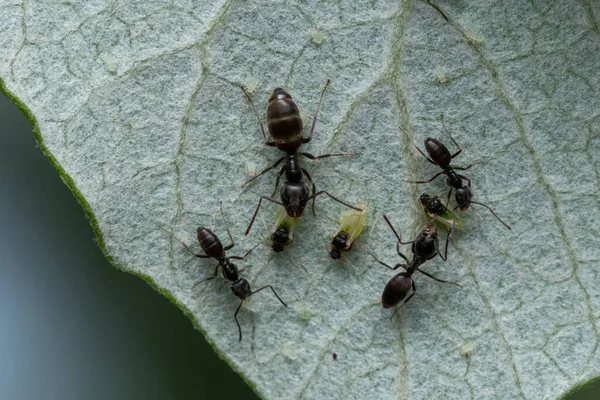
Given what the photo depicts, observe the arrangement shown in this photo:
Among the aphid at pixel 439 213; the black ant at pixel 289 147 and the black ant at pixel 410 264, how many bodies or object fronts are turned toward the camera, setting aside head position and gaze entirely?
1

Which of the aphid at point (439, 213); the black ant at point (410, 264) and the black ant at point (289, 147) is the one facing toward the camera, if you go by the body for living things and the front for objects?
the black ant at point (289, 147)

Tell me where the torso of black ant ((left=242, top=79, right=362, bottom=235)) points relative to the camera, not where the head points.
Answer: toward the camera

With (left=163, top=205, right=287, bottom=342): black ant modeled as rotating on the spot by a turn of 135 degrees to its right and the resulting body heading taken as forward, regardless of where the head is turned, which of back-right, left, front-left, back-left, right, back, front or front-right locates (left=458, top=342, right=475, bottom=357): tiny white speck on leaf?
back-left

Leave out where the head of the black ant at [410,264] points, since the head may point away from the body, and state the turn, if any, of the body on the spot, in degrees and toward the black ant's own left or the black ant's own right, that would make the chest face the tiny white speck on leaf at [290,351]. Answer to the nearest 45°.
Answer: approximately 135° to the black ant's own left

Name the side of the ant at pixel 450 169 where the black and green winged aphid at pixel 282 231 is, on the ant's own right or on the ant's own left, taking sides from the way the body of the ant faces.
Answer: on the ant's own right

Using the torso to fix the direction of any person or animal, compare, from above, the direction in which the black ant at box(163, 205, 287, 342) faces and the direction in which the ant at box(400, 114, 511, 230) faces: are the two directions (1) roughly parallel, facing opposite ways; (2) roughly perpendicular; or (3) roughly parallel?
roughly parallel

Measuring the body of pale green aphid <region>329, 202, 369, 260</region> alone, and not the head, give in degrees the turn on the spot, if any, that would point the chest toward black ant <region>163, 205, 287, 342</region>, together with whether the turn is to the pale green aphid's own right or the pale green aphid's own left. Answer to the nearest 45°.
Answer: approximately 45° to the pale green aphid's own right

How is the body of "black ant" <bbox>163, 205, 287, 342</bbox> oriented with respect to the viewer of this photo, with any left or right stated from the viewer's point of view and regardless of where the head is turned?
facing the viewer and to the right of the viewer
